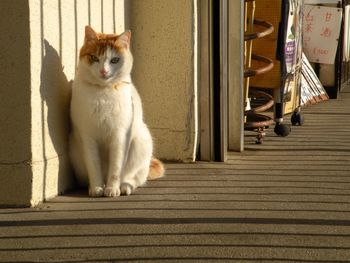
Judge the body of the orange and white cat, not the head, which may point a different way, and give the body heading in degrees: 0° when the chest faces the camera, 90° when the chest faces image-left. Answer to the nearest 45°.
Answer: approximately 0°

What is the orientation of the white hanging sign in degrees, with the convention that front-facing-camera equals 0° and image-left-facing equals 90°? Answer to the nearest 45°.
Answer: approximately 0°

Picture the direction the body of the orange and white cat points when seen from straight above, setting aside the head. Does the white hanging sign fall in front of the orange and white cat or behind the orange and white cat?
behind

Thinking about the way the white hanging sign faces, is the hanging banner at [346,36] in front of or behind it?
behind

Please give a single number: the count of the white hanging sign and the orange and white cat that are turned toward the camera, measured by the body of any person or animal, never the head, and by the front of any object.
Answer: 2

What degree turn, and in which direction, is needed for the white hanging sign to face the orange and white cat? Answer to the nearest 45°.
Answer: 0° — it already faces it

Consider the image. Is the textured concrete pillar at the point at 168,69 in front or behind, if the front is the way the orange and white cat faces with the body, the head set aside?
behind

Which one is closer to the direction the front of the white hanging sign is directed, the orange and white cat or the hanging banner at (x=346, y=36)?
the orange and white cat
